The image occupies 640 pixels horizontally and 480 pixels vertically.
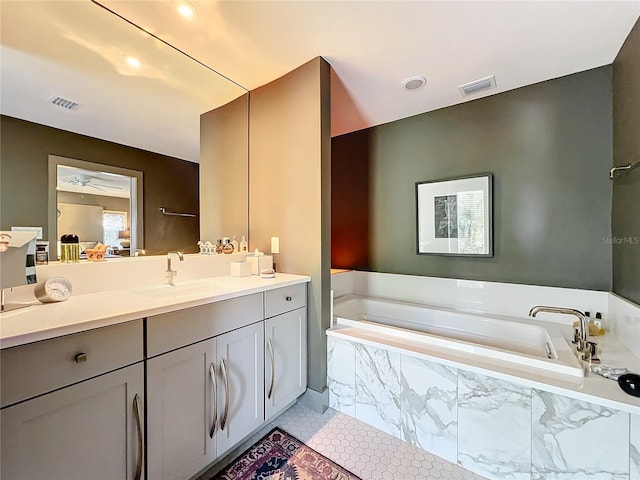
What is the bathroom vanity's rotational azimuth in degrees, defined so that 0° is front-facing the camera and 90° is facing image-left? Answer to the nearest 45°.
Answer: approximately 315°

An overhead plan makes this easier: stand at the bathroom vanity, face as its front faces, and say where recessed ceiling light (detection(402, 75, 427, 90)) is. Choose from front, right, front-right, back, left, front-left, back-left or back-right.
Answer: front-left

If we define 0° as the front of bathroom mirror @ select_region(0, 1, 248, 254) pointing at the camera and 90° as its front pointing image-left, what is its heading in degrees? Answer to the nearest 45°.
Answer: approximately 315°

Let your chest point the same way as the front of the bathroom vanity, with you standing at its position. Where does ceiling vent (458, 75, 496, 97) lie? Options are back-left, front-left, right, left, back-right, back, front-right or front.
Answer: front-left
